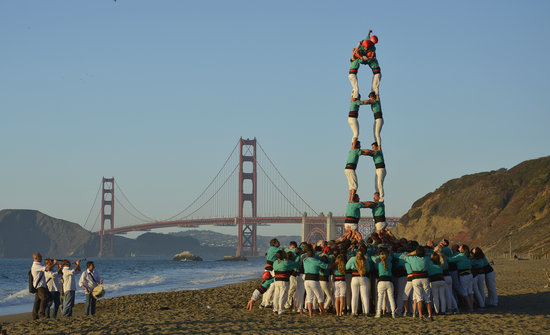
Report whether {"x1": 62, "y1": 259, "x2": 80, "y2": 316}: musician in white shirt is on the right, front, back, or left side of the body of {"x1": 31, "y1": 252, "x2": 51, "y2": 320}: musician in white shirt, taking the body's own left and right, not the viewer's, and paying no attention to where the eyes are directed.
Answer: front

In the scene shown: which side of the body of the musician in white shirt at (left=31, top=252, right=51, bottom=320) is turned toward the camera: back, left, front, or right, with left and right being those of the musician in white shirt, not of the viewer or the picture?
right

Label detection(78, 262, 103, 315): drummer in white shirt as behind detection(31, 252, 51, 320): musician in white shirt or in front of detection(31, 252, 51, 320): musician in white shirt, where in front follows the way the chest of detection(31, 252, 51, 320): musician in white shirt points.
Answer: in front

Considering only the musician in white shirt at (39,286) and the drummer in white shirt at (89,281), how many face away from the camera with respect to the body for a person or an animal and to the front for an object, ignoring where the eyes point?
0

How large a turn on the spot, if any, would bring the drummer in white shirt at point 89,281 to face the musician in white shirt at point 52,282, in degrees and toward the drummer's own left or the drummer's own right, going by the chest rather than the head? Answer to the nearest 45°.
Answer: approximately 135° to the drummer's own right

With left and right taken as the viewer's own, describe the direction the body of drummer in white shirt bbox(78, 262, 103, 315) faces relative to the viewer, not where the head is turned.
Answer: facing the viewer and to the right of the viewer

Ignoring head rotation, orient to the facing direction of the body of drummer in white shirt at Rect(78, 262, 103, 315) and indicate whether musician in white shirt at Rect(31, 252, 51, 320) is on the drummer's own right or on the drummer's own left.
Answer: on the drummer's own right
